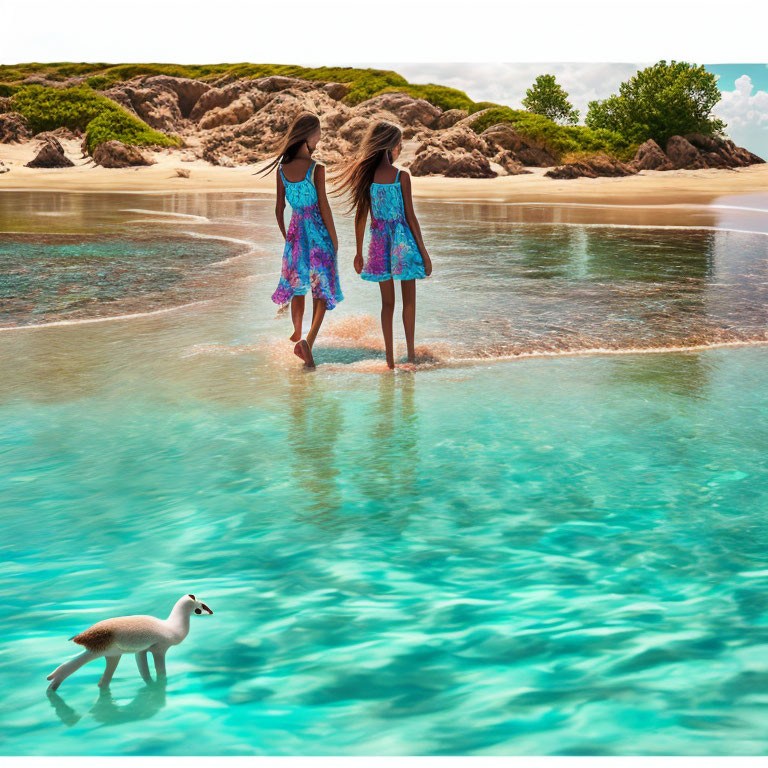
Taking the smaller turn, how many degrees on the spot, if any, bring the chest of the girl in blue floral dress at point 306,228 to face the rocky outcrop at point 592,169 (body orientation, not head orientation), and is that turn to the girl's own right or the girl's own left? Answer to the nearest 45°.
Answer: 0° — they already face it

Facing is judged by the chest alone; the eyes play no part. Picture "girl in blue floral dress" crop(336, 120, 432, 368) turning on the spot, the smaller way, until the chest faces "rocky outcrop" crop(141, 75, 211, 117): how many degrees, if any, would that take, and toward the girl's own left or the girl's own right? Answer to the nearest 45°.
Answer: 0° — they already face it

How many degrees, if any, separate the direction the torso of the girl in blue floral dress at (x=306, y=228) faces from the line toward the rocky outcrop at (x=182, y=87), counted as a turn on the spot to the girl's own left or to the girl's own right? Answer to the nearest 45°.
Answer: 0° — they already face it

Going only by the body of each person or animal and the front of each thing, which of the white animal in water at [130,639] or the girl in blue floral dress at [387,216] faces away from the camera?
the girl in blue floral dress

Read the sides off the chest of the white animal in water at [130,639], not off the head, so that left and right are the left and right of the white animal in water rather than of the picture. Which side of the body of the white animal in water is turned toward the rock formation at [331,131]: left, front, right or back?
left

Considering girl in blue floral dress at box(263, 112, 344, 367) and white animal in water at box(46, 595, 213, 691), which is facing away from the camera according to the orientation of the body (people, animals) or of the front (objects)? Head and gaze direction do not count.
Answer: the girl in blue floral dress

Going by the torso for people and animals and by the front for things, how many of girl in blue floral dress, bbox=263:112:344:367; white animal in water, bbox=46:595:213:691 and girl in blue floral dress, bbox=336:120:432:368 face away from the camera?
2

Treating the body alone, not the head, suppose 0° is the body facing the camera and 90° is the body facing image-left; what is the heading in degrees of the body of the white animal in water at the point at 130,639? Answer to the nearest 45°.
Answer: approximately 270°

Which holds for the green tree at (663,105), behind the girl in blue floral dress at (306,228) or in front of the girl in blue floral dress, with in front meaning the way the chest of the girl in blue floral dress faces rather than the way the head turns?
in front

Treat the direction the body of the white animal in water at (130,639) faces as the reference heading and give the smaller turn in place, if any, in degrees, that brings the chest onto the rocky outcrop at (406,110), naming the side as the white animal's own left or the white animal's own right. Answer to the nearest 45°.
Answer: approximately 90° to the white animal's own left

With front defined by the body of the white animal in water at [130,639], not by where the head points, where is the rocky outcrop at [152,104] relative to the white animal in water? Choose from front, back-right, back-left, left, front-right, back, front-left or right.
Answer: left

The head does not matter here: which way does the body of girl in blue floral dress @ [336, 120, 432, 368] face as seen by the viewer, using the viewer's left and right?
facing away from the viewer

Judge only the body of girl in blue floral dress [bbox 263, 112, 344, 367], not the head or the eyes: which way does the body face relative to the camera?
away from the camera

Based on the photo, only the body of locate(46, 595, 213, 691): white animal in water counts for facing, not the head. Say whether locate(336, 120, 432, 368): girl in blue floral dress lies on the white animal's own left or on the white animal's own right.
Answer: on the white animal's own left

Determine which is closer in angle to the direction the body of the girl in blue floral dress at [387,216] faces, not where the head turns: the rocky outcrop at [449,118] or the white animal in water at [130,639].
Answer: the rocky outcrop

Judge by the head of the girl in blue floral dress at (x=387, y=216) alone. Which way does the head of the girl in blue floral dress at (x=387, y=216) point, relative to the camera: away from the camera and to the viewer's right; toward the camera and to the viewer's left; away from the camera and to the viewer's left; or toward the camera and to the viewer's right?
away from the camera and to the viewer's right

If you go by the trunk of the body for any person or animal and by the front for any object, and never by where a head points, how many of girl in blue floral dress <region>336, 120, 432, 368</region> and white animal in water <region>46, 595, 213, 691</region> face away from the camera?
1
